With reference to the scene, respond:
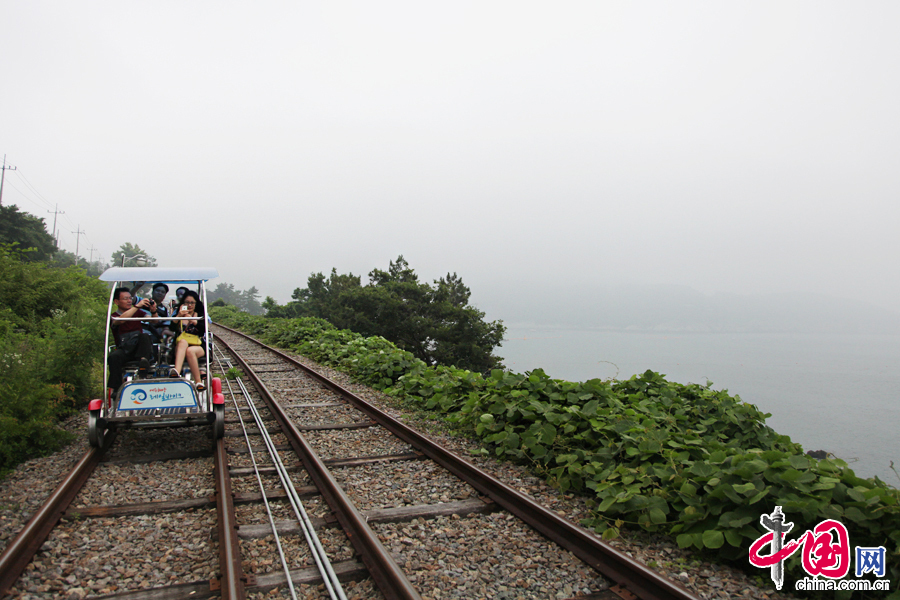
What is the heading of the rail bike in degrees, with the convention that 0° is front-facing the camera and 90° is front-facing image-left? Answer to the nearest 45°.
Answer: approximately 0°

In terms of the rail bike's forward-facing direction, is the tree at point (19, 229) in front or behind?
behind

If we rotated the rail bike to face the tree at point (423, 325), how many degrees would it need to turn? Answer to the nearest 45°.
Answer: approximately 135° to its left
